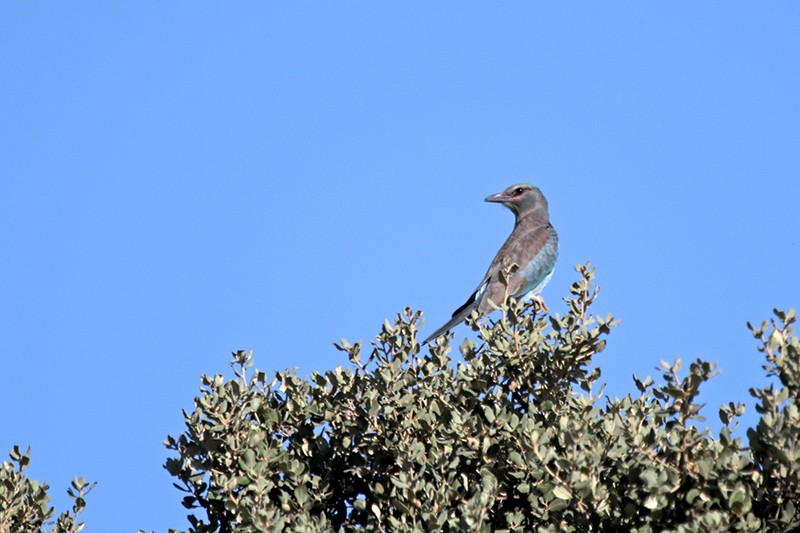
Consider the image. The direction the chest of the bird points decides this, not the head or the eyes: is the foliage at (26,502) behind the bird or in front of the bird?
behind

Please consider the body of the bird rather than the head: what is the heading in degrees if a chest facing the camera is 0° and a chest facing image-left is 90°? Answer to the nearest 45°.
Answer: approximately 225°
